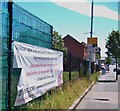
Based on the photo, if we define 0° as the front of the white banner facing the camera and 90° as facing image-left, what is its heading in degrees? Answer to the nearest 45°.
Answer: approximately 315°
